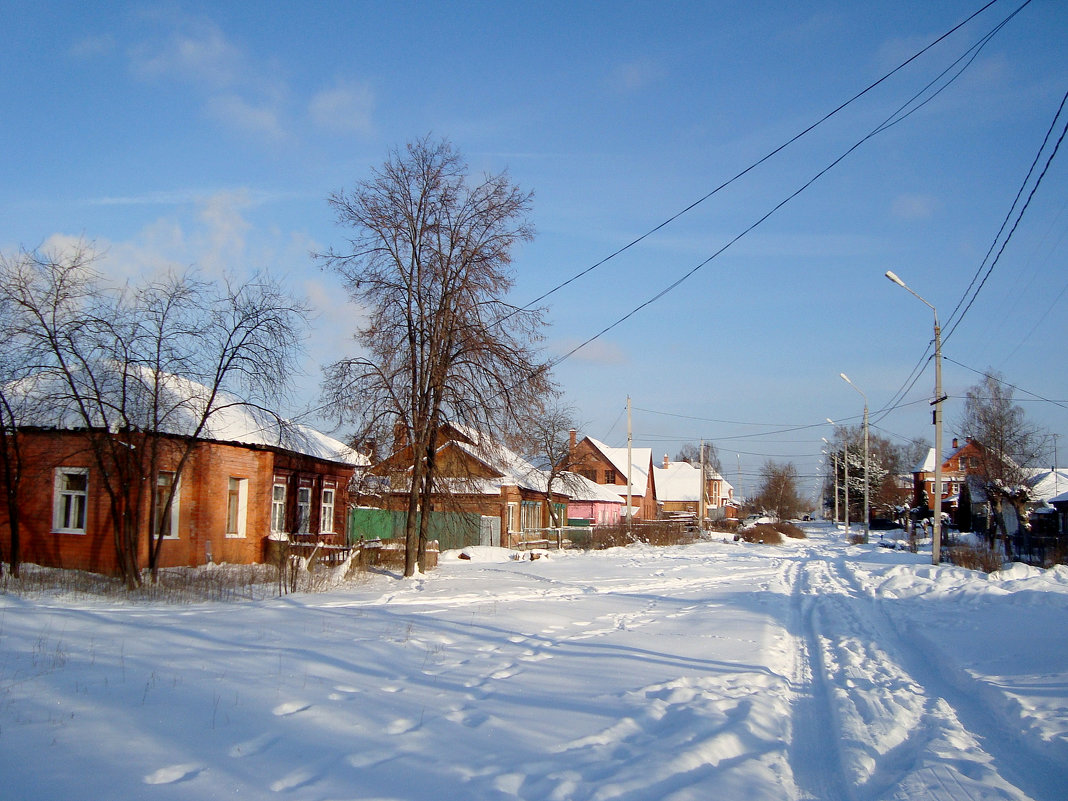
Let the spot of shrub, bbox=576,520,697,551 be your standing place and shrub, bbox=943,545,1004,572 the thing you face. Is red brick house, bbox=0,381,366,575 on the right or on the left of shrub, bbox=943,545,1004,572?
right

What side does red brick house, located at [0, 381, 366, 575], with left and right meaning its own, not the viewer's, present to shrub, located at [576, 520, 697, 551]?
left

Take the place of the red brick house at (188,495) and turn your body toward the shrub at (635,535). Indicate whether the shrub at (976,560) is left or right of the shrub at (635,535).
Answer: right

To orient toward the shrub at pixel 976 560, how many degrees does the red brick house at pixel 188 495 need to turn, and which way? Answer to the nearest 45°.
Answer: approximately 45° to its left

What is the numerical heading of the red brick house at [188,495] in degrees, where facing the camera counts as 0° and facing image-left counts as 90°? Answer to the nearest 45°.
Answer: approximately 315°
